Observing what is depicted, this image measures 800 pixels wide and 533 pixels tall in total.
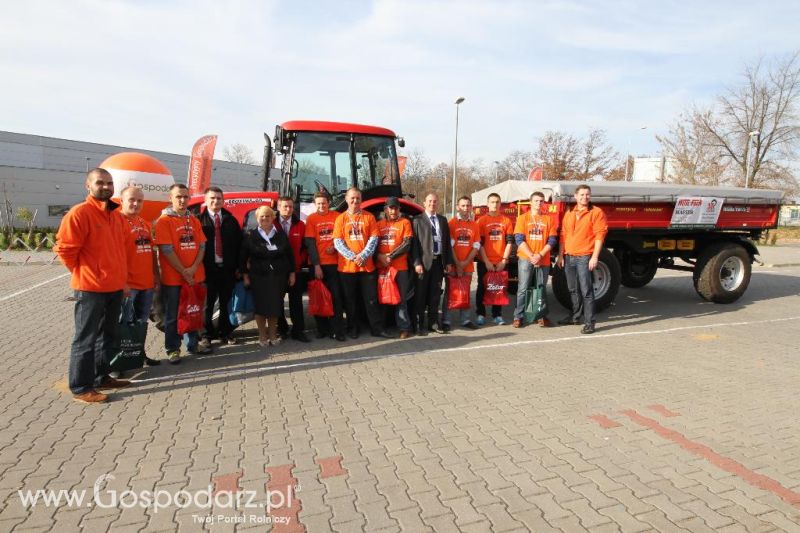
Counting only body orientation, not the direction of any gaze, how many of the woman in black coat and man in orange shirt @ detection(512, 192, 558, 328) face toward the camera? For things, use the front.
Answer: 2

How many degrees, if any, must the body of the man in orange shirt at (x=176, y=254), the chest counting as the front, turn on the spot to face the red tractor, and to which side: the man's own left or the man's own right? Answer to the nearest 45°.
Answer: approximately 90° to the man's own left

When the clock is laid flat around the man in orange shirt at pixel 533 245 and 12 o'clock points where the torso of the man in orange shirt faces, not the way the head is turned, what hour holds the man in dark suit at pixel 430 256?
The man in dark suit is roughly at 2 o'clock from the man in orange shirt.

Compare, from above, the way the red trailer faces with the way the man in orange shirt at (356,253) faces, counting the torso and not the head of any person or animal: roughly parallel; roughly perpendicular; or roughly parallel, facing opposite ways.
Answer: roughly perpendicular

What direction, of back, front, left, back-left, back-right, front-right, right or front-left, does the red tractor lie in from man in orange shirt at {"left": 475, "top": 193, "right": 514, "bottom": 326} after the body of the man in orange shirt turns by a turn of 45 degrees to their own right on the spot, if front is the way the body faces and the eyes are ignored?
front-right

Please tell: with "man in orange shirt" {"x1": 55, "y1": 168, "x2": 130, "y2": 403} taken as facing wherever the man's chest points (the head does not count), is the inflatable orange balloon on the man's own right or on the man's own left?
on the man's own left

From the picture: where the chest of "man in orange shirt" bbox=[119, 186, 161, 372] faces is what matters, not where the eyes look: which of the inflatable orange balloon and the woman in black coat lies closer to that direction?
the woman in black coat

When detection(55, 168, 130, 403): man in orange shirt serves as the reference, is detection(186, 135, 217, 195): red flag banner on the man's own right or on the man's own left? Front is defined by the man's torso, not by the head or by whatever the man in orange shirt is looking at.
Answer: on the man's own left
